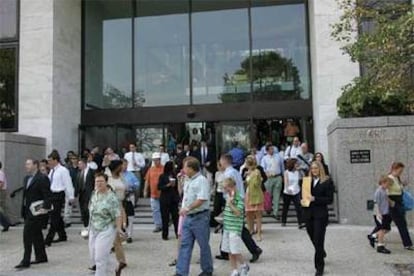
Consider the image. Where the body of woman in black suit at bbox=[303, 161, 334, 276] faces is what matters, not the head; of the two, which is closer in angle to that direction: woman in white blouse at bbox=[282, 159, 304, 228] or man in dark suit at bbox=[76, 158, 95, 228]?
the man in dark suit

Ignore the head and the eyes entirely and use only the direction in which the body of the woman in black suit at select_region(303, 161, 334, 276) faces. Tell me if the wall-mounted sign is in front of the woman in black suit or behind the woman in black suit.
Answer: behind

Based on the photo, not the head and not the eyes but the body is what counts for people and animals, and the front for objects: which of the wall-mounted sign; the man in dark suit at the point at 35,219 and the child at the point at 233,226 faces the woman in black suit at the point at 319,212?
the wall-mounted sign

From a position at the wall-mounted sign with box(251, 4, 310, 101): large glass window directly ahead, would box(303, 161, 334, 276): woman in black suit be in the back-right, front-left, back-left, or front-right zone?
back-left

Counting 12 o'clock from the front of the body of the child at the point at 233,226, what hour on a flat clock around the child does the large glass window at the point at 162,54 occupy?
The large glass window is roughly at 4 o'clock from the child.

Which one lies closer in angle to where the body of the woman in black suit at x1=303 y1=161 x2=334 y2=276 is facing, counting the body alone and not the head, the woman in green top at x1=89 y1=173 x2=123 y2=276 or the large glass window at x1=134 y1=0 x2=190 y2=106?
the woman in green top
